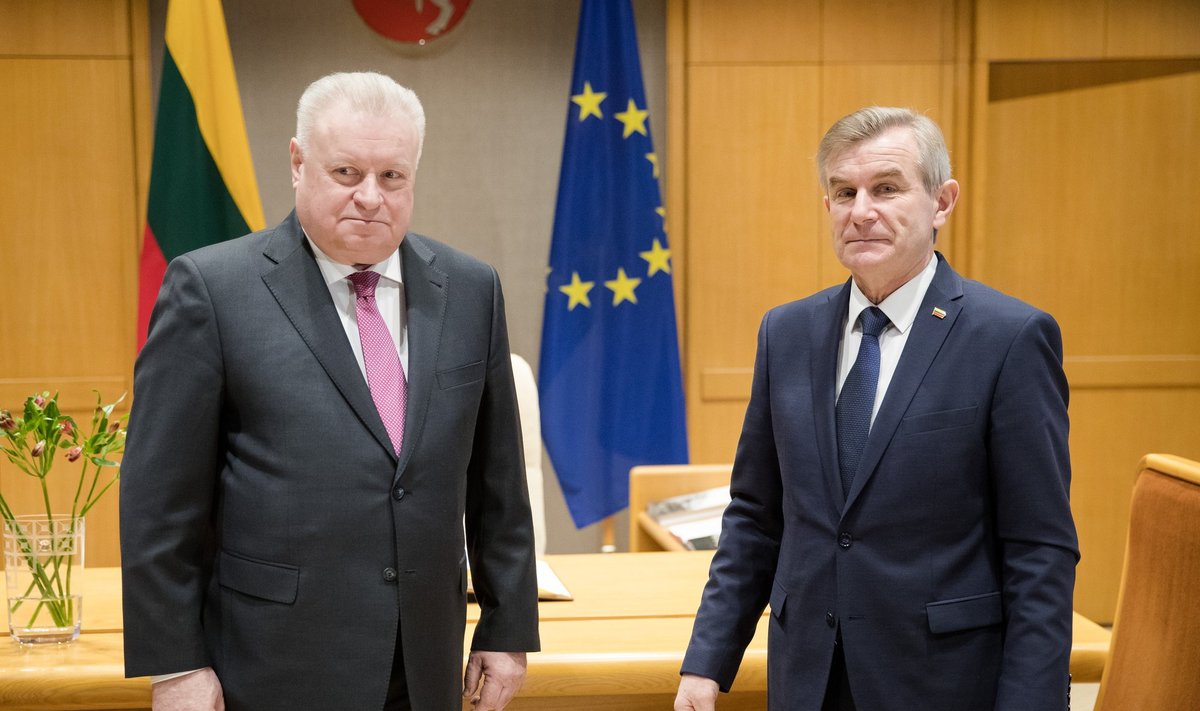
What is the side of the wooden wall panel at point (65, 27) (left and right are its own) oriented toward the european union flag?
left

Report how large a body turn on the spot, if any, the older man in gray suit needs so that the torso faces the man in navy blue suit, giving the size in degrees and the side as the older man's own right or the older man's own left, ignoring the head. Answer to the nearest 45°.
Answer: approximately 45° to the older man's own left

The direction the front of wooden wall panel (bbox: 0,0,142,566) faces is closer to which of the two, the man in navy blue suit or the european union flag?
the man in navy blue suit

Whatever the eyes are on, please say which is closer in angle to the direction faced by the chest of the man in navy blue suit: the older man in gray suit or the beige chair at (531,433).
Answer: the older man in gray suit

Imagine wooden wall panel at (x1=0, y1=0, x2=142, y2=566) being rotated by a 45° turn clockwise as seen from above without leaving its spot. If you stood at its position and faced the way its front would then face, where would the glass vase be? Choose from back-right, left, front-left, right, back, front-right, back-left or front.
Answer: front-left

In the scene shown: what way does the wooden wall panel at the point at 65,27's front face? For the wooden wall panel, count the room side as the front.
toward the camera

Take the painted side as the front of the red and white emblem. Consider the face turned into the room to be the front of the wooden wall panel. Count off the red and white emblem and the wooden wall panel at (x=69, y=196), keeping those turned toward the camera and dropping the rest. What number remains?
2

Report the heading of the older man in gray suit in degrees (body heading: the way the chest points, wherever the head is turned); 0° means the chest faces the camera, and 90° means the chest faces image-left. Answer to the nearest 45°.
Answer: approximately 315°

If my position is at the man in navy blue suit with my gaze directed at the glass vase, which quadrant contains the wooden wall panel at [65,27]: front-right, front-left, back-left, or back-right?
front-right

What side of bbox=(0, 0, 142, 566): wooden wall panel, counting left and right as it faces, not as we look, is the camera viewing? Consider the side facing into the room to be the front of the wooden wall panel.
front

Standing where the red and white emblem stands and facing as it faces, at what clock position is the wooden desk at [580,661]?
The wooden desk is roughly at 12 o'clock from the red and white emblem.

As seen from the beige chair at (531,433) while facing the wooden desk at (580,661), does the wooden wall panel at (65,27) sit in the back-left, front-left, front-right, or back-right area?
back-right

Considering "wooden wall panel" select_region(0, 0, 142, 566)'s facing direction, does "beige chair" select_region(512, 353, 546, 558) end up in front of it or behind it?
in front
